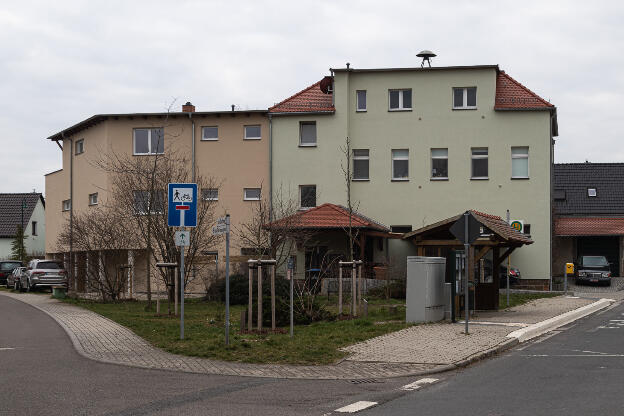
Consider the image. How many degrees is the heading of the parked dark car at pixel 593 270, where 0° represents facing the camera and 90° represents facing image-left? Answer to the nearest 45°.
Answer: approximately 0°

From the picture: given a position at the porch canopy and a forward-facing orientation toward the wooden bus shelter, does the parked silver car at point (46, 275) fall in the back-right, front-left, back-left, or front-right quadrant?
back-right

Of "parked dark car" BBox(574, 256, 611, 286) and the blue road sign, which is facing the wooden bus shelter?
the parked dark car

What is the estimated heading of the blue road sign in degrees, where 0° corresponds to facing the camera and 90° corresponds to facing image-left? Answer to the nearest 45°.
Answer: approximately 0°

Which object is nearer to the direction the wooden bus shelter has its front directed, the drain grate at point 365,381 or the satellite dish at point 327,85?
the drain grate

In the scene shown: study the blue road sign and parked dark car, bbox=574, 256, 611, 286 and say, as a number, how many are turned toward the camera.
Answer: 2
